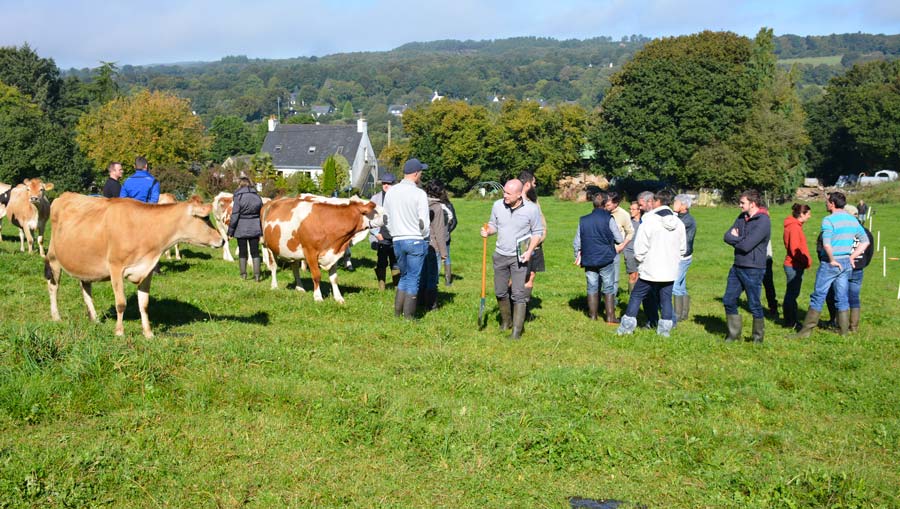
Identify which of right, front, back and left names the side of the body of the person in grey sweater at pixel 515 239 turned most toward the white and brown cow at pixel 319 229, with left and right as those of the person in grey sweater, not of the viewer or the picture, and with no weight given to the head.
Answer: right

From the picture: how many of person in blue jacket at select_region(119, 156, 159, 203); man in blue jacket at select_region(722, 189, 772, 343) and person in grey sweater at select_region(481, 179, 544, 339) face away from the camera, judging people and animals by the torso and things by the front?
1

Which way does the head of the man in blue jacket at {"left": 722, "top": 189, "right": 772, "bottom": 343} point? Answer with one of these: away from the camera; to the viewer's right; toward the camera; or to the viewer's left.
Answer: to the viewer's left

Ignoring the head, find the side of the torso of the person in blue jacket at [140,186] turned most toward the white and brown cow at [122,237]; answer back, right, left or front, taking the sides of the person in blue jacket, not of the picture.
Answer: back

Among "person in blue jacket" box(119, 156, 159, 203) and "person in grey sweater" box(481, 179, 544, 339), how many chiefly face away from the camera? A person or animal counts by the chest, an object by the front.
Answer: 1

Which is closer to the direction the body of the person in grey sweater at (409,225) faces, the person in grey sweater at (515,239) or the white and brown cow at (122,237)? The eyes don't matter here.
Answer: the person in grey sweater

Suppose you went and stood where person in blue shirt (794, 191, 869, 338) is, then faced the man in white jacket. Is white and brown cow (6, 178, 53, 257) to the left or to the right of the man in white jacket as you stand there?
right

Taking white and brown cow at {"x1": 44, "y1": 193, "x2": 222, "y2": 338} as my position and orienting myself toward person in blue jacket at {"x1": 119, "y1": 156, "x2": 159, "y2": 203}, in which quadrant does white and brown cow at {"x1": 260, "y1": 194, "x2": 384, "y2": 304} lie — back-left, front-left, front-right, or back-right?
front-right

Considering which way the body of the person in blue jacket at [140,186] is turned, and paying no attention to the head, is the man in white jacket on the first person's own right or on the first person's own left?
on the first person's own right

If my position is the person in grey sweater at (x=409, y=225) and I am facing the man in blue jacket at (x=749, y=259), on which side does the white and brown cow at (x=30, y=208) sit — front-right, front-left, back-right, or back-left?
back-left

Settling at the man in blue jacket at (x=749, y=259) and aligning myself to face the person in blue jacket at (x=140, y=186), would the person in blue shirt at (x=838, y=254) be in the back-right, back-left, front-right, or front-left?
back-right

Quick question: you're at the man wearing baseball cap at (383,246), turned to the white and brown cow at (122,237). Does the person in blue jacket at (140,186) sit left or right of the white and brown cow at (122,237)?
right

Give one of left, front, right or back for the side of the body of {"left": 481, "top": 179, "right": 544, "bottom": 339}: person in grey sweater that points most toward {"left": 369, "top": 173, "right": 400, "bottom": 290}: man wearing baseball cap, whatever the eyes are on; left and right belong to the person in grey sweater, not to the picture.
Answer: right

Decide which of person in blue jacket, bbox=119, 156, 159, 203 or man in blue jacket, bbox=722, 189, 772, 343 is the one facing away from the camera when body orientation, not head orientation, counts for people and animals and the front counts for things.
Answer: the person in blue jacket

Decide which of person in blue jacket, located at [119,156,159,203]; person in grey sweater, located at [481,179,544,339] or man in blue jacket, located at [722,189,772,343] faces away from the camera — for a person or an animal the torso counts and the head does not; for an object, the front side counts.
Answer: the person in blue jacket

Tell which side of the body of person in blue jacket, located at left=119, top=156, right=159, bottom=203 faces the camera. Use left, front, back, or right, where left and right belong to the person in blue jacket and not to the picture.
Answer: back
